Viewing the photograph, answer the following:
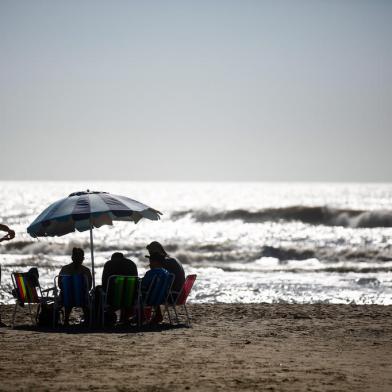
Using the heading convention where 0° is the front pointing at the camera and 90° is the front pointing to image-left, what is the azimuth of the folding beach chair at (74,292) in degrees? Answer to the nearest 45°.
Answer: approximately 180°

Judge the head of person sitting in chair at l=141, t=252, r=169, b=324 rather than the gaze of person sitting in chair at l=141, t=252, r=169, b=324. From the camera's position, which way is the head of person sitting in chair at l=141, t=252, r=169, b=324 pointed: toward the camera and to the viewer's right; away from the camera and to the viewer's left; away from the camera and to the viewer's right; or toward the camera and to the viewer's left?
away from the camera and to the viewer's left

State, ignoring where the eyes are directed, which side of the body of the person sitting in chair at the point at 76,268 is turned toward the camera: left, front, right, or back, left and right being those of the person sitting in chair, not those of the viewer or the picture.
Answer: back

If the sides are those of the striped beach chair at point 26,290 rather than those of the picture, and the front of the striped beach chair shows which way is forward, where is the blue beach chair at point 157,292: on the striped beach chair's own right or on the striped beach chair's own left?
on the striped beach chair's own right

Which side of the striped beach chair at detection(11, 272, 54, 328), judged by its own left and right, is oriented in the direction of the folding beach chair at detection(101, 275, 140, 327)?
right

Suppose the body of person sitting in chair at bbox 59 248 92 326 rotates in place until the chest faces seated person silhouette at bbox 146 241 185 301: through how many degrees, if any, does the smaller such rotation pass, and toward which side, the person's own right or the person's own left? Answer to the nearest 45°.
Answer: approximately 90° to the person's own right

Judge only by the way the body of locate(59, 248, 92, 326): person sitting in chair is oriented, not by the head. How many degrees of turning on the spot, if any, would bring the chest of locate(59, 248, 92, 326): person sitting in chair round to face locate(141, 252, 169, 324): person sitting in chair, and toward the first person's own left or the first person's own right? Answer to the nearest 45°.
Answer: approximately 135° to the first person's own right

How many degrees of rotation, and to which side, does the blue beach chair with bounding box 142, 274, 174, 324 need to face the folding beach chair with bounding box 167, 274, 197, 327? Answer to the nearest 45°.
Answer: approximately 90° to its right
